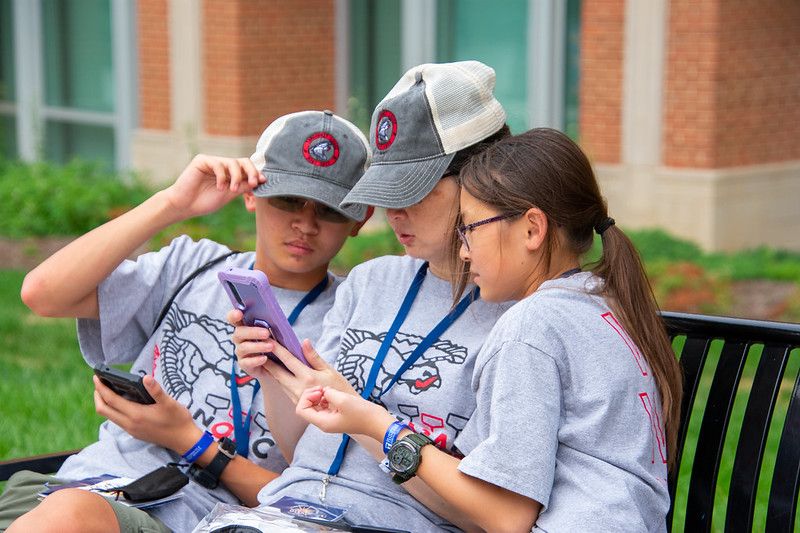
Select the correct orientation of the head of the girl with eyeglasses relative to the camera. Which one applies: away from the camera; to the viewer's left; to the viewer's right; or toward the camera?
to the viewer's left

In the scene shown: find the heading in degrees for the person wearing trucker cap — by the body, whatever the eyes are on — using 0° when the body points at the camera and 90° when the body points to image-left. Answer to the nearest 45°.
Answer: approximately 45°

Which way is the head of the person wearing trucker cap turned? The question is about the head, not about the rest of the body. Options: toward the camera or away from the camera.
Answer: toward the camera

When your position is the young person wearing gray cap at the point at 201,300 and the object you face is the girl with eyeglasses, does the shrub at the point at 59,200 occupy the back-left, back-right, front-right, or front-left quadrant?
back-left

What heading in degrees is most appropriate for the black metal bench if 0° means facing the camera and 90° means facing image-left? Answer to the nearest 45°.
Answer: approximately 45°

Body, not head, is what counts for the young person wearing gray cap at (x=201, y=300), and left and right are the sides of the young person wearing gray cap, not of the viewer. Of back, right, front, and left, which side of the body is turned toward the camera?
front
